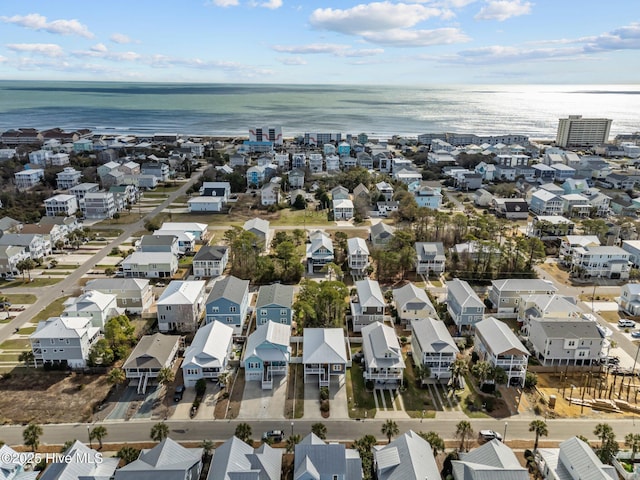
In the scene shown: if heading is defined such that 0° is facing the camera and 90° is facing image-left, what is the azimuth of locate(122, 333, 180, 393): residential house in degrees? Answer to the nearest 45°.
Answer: approximately 0°

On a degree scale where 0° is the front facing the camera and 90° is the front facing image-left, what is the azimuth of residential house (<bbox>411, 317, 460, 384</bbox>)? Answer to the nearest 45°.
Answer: approximately 0°

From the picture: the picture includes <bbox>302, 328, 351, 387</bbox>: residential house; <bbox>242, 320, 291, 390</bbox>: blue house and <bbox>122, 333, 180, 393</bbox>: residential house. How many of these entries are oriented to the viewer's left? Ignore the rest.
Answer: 0

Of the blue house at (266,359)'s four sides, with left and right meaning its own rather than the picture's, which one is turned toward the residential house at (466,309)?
left

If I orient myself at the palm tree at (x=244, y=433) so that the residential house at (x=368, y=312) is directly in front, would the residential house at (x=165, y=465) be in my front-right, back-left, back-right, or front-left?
back-left

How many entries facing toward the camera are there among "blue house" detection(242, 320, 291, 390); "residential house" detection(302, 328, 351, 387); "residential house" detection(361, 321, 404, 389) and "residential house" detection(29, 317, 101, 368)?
3

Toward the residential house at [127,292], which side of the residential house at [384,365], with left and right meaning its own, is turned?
right

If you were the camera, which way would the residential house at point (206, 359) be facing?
facing the viewer

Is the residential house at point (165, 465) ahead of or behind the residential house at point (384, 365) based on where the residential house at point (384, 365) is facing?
ahead

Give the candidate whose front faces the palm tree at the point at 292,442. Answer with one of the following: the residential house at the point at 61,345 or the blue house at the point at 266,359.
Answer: the blue house

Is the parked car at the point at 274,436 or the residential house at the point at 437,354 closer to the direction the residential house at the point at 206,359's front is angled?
the parked car

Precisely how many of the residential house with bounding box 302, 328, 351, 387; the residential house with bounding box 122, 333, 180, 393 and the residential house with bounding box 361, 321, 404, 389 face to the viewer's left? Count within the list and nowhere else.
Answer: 0

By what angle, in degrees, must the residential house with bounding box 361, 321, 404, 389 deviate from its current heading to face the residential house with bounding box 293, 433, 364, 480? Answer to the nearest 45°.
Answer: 0° — it already faces it

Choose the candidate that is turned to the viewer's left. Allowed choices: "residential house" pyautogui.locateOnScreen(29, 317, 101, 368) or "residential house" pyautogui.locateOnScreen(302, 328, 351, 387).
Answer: "residential house" pyautogui.locateOnScreen(29, 317, 101, 368)

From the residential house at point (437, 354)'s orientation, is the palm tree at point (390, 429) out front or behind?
out front
